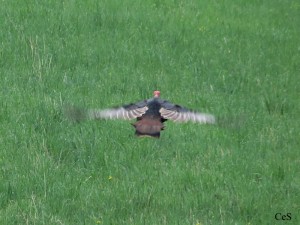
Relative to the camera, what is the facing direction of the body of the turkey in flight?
away from the camera
